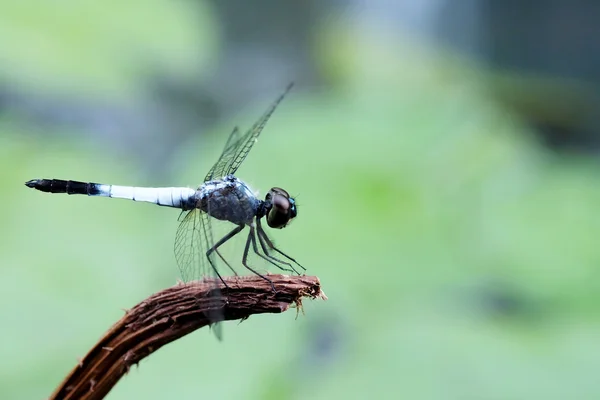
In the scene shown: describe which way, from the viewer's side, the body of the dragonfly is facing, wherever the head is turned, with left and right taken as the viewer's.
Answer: facing to the right of the viewer
